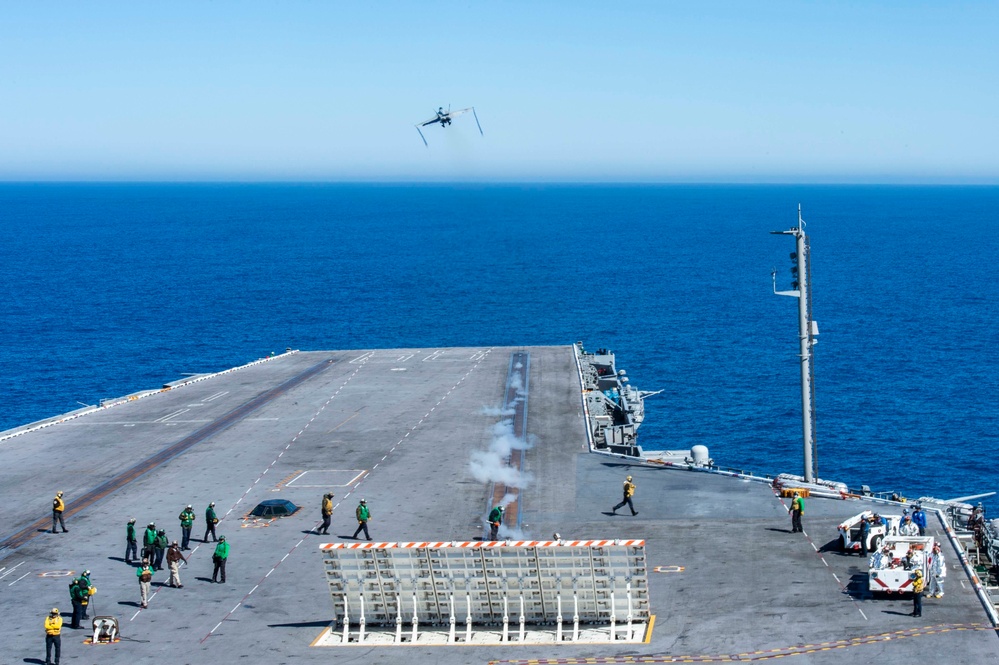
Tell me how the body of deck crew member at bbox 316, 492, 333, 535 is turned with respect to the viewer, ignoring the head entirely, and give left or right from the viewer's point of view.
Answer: facing to the right of the viewer

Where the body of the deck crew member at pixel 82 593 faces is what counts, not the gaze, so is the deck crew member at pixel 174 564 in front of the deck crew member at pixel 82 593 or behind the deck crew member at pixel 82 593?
in front

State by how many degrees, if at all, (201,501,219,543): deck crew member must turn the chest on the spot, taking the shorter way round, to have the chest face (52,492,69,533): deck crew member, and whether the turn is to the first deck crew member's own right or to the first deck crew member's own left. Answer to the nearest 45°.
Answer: approximately 135° to the first deck crew member's own left

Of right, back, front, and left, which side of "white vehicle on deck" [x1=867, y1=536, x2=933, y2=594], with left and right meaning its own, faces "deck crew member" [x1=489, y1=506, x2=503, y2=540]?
right

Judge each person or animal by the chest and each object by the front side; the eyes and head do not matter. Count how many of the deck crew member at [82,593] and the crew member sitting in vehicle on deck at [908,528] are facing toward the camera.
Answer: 1

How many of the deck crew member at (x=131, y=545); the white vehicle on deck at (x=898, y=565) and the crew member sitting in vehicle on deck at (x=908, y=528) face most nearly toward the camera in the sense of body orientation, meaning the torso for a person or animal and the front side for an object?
2
